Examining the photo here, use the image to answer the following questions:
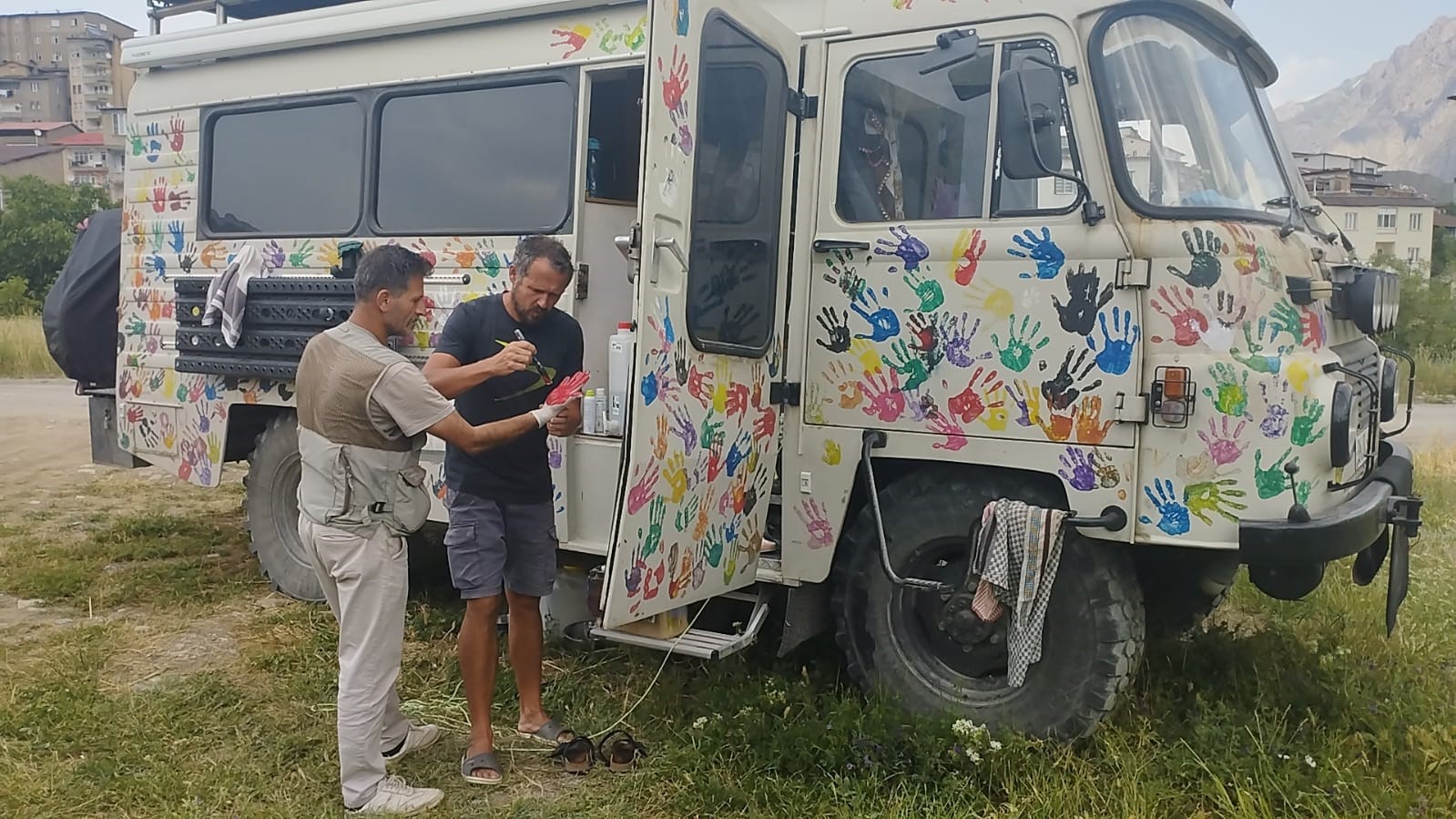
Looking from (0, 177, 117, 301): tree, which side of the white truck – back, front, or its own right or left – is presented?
back

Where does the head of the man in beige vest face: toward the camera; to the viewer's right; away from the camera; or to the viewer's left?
to the viewer's right

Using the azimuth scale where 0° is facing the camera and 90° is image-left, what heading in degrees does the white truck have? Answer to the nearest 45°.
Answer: approximately 315°
